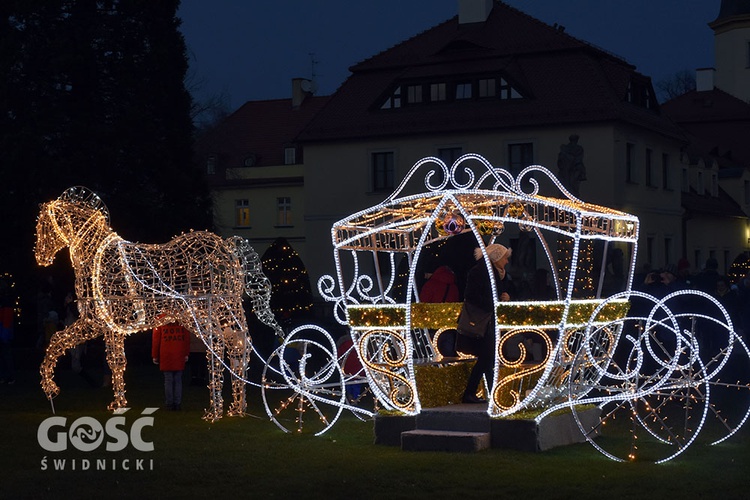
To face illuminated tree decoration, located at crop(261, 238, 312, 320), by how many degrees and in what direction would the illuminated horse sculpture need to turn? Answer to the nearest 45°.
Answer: approximately 90° to its right

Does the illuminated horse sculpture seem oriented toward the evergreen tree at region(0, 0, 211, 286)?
no

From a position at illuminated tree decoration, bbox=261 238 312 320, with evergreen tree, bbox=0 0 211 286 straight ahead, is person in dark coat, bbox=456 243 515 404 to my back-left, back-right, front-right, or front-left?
back-left

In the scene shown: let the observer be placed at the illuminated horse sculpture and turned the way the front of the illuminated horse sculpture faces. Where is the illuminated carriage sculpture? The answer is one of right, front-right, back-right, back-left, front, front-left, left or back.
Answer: back-left

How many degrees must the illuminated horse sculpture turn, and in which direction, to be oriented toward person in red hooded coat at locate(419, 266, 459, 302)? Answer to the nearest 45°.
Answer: approximately 180°

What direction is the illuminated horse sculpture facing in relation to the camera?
to the viewer's left

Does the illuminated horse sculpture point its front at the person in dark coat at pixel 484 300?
no
